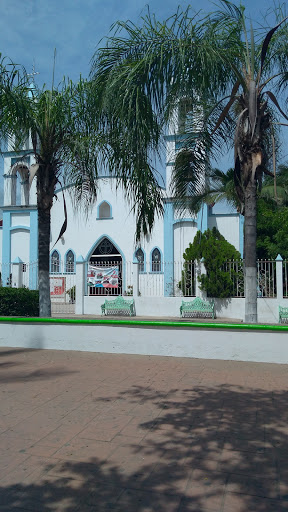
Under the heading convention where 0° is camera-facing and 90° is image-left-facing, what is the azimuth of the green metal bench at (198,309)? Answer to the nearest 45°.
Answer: approximately 0°

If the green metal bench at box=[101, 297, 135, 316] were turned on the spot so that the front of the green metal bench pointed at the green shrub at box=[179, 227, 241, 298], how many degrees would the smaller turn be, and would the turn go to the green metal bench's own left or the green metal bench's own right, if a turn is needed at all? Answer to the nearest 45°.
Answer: approximately 45° to the green metal bench's own left

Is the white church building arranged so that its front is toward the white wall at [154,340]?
yes

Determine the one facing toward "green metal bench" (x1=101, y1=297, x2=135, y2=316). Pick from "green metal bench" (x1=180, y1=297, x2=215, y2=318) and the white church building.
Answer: the white church building

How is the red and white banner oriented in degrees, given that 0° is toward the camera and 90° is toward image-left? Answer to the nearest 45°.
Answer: approximately 0°
